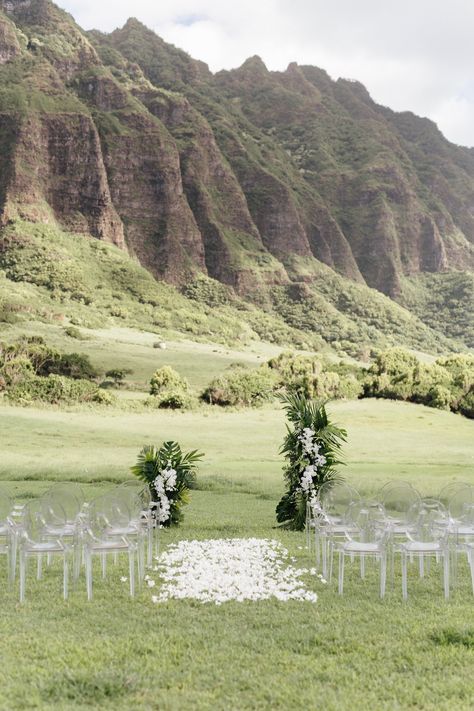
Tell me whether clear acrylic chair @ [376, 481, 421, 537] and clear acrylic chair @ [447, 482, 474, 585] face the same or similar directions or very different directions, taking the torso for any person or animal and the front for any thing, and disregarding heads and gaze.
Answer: same or similar directions

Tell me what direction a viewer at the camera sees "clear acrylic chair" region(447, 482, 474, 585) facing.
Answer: facing away from the viewer

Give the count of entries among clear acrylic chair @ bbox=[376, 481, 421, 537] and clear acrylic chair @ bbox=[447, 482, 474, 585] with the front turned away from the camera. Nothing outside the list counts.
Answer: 2

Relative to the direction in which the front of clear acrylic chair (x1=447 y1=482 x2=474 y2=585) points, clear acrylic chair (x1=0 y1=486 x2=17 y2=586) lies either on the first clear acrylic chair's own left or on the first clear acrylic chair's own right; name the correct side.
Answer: on the first clear acrylic chair's own left

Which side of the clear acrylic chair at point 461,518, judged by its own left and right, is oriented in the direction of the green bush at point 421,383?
front

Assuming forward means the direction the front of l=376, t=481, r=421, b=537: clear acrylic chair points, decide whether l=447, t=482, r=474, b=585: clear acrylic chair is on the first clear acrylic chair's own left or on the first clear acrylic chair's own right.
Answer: on the first clear acrylic chair's own right

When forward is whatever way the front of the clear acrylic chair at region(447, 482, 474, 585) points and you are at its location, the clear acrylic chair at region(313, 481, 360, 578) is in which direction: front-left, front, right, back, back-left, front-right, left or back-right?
left

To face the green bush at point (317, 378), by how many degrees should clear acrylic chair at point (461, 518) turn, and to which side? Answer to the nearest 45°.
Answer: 0° — it already faces it

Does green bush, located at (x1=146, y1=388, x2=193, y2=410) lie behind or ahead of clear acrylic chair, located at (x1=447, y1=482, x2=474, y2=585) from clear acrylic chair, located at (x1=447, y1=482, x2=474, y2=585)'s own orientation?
ahead

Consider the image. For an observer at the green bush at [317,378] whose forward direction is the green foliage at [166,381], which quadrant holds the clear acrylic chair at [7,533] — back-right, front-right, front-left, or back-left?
front-left

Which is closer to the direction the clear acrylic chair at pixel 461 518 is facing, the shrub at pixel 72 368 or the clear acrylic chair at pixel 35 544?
the shrub

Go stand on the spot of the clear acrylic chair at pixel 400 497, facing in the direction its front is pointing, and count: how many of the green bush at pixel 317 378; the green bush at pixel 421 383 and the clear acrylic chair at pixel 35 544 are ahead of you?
2

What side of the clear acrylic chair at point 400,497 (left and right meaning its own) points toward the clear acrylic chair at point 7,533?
left

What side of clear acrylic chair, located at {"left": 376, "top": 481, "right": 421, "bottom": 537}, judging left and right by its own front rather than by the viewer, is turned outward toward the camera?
back

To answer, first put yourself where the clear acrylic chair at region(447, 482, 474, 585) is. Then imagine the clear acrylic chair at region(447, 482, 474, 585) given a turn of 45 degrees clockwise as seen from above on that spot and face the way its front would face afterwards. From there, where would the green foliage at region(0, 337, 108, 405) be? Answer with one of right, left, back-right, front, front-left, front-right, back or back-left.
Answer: left

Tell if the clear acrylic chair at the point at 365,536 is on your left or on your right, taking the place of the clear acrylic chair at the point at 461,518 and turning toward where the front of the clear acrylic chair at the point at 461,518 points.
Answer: on your left

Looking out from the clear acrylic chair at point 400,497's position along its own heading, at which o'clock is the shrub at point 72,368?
The shrub is roughly at 11 o'clock from the clear acrylic chair.

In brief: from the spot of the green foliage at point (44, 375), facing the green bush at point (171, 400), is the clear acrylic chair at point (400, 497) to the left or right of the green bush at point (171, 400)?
right
